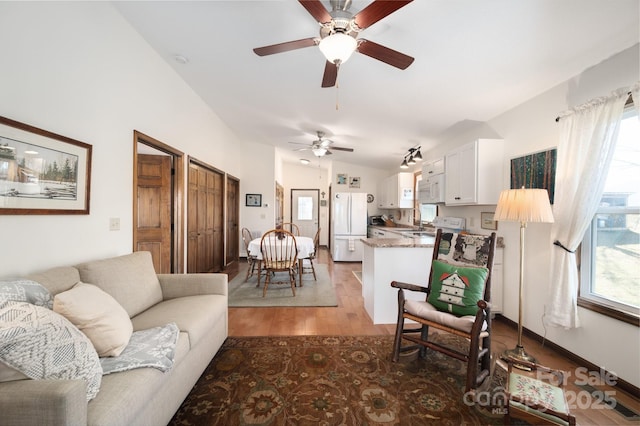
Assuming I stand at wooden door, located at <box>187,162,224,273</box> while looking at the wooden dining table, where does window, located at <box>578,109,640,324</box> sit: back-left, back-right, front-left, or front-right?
front-right

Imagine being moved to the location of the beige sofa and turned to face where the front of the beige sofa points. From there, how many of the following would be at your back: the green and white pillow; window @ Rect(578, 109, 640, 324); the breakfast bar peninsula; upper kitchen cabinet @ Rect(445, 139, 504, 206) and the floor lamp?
0

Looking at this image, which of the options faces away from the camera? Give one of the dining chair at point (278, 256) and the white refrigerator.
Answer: the dining chair

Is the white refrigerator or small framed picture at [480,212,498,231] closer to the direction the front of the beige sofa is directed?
the small framed picture

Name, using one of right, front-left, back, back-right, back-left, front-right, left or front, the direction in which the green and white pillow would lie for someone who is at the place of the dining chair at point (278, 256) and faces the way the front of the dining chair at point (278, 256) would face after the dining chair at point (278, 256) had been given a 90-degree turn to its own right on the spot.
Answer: front-right

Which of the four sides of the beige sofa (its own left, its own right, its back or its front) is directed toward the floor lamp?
front

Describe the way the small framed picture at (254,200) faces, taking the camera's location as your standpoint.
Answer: facing the viewer

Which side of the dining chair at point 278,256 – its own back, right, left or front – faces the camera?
back

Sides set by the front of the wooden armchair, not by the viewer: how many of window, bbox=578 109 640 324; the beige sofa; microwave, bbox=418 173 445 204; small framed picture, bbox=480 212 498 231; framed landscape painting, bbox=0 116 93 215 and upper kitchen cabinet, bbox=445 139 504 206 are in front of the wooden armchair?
2

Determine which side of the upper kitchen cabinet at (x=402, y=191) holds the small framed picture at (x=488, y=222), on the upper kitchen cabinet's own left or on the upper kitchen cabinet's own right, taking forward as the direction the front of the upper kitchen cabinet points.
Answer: on the upper kitchen cabinet's own left

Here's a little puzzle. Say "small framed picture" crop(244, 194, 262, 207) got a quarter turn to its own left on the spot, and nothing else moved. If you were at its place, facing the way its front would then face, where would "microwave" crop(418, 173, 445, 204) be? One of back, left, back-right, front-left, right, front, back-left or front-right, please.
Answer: front-right

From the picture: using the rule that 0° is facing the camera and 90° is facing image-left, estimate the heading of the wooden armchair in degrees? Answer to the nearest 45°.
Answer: approximately 45°

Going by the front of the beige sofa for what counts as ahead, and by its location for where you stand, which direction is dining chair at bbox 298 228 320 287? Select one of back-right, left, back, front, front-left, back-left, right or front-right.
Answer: left
